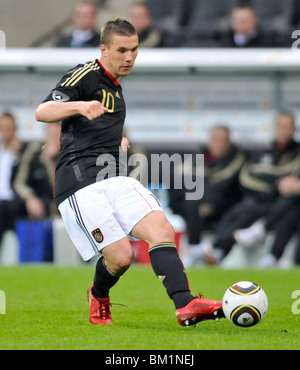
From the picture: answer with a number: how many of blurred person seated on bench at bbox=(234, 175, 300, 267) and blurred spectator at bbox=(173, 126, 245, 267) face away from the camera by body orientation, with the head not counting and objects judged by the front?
0

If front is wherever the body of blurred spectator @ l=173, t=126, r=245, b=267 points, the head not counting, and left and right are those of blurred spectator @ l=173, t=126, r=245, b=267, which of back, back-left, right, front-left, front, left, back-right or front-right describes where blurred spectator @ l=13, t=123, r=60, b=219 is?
front-right

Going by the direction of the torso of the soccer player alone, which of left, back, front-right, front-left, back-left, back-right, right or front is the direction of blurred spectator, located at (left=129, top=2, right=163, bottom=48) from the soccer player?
back-left

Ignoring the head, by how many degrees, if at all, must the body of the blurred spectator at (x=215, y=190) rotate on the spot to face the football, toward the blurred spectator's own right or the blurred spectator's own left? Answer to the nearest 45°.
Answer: approximately 45° to the blurred spectator's own left

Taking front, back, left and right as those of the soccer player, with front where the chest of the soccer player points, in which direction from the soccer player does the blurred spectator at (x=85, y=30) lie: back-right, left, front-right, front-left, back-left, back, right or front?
back-left

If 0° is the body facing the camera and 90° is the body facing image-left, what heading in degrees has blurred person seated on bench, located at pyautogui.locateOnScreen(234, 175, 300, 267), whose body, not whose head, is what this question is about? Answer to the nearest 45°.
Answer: approximately 45°

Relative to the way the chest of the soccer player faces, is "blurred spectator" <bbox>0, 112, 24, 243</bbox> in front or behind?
behind
